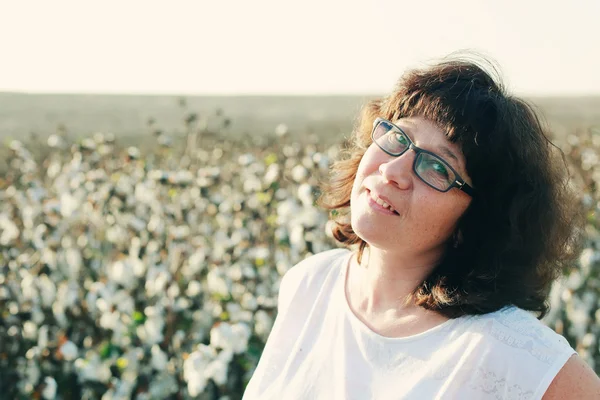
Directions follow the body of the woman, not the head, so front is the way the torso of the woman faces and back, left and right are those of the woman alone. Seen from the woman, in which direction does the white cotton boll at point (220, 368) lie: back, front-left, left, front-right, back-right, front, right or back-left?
right

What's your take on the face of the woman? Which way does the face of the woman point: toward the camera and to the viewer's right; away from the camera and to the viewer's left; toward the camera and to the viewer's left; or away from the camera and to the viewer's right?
toward the camera and to the viewer's left

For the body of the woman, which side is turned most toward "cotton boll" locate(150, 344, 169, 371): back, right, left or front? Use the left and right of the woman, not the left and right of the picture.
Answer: right

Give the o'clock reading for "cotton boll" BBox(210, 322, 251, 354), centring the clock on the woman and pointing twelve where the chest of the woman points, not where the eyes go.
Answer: The cotton boll is roughly at 3 o'clock from the woman.

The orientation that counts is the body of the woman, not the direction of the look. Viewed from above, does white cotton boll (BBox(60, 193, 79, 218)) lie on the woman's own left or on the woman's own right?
on the woman's own right

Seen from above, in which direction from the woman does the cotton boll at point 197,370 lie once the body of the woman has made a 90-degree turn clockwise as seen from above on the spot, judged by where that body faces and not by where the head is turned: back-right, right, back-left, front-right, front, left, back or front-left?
front

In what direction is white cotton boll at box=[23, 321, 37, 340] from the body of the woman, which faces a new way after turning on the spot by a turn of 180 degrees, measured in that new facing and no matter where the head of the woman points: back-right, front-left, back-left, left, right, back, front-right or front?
left

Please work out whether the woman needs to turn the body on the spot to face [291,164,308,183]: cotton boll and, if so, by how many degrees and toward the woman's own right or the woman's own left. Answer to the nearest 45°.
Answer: approximately 135° to the woman's own right

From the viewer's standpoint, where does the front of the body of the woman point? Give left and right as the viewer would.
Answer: facing the viewer and to the left of the viewer

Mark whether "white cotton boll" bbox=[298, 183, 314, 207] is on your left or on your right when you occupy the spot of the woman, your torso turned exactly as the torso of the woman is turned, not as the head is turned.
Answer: on your right

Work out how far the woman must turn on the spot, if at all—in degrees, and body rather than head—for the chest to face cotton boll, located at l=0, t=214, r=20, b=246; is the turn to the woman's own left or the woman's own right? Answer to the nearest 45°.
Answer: approximately 90° to the woman's own right

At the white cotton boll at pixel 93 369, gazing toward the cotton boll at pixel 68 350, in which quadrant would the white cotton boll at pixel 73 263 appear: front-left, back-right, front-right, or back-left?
front-right
